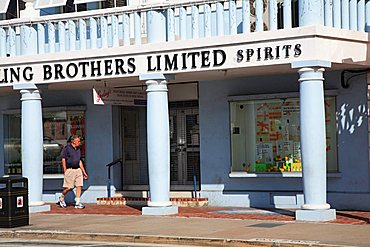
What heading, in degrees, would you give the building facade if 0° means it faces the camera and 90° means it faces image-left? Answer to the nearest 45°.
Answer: approximately 45°

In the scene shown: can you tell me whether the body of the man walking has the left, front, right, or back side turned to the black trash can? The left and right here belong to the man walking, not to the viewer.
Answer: right

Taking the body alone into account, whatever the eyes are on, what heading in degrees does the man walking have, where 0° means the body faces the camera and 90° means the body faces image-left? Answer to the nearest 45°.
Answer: approximately 315°
